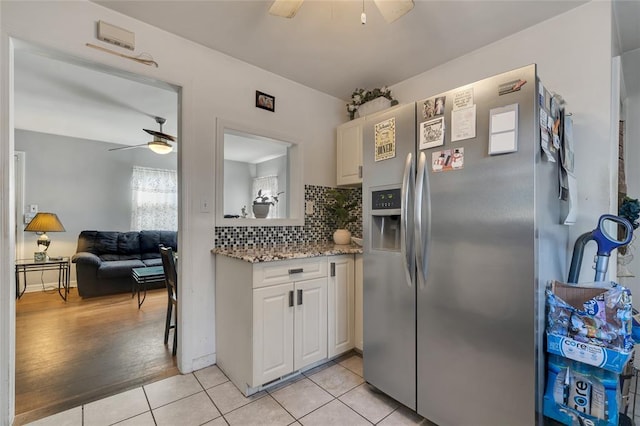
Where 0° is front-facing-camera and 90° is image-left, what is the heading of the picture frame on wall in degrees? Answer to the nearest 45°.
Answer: approximately 315°

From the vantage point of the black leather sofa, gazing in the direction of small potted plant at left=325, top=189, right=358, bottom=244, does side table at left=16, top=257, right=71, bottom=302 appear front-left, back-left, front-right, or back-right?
back-right

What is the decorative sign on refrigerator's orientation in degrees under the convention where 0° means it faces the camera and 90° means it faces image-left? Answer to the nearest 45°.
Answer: approximately 45°

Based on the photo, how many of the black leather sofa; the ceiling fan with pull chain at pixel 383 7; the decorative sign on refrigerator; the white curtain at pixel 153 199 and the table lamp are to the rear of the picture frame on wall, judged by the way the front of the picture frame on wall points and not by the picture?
3

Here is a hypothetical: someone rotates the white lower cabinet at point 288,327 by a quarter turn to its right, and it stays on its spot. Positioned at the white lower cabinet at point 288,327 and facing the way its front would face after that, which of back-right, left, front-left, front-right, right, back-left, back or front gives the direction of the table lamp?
right

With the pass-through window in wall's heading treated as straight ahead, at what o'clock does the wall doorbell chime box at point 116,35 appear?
The wall doorbell chime box is roughly at 2 o'clock from the pass-through window in wall.

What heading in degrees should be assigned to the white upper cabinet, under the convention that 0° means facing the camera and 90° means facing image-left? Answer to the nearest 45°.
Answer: approximately 45°

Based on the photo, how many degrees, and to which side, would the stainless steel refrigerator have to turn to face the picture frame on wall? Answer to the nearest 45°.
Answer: approximately 45° to its right
